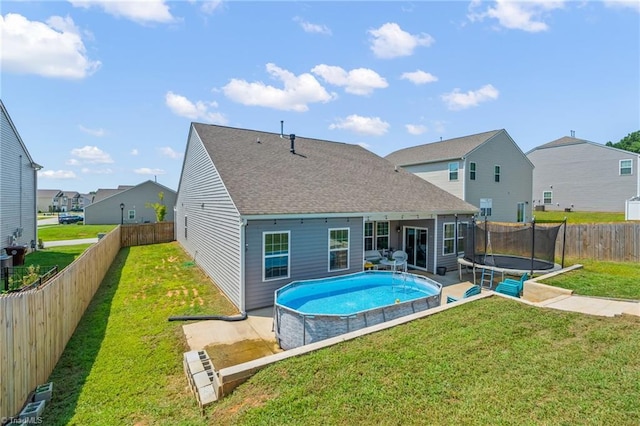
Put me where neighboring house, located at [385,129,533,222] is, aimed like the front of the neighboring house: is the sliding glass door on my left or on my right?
on my left

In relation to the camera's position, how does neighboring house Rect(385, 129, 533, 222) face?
facing away from the viewer and to the left of the viewer

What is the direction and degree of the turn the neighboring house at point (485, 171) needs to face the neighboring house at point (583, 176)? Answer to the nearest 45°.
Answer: approximately 90° to its right

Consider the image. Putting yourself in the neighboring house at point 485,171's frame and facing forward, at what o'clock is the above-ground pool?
The above-ground pool is roughly at 8 o'clock from the neighboring house.

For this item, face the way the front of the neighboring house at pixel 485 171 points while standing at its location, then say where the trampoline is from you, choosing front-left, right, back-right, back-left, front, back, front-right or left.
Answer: back-left

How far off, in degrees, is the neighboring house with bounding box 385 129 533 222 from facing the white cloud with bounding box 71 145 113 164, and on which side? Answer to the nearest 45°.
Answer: approximately 45° to its left

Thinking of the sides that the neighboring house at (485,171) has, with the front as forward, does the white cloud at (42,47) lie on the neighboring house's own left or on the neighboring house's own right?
on the neighboring house's own left

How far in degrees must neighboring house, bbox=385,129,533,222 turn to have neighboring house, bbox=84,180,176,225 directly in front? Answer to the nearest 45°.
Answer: approximately 45° to its left

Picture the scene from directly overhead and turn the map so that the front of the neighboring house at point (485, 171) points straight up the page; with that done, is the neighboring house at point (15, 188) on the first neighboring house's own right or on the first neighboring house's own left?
on the first neighboring house's own left

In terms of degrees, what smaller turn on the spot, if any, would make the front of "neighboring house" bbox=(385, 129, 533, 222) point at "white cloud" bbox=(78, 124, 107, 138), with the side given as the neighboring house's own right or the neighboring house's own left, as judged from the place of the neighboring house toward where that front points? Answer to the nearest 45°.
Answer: approximately 45° to the neighboring house's own left

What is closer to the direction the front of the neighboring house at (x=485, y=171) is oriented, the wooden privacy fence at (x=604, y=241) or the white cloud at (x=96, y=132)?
the white cloud
